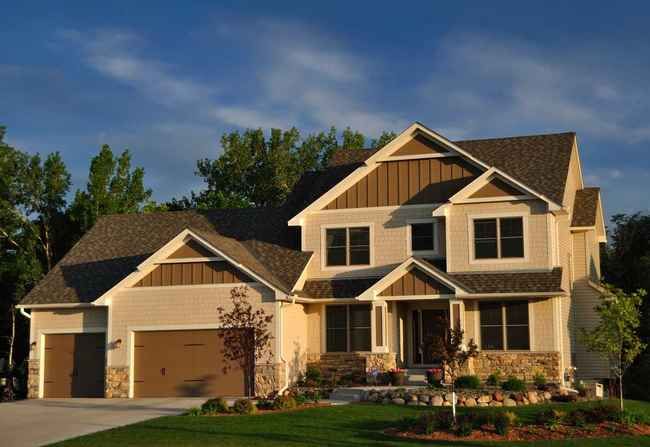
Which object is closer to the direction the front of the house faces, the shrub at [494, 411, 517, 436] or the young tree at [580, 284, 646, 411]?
the shrub

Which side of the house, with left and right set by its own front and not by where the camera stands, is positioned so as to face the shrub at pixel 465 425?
front

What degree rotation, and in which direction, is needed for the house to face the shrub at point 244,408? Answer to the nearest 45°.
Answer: approximately 45° to its right

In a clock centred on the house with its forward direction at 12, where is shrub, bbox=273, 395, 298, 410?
The shrub is roughly at 1 o'clock from the house.

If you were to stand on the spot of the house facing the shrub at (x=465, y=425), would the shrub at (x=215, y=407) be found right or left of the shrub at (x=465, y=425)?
right

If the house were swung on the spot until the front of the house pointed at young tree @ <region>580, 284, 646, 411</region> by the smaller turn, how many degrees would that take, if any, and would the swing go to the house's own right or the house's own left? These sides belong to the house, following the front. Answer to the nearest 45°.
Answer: approximately 45° to the house's own left

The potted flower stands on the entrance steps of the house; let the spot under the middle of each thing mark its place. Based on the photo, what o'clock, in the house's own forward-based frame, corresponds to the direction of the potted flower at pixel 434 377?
The potted flower is roughly at 11 o'clock from the house.

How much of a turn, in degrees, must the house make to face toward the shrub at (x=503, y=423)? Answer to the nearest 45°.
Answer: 0° — it already faces it

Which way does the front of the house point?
toward the camera

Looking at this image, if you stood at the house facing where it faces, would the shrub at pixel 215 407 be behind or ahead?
ahead
